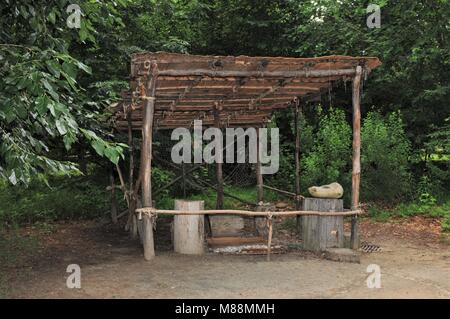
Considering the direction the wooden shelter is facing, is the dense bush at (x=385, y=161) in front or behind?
behind

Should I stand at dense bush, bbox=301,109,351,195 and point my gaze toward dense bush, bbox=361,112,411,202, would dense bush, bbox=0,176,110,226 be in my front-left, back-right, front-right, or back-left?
back-right

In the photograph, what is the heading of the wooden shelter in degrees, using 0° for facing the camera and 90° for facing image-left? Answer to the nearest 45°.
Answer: approximately 0°

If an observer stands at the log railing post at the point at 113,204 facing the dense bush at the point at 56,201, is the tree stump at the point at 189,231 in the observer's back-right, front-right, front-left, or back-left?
back-left

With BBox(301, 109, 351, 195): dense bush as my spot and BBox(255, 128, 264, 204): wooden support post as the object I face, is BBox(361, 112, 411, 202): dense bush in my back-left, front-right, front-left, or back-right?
back-left

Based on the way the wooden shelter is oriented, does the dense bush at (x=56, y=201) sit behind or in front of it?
behind

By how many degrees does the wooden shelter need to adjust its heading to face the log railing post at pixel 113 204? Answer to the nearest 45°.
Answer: approximately 135° to its right
